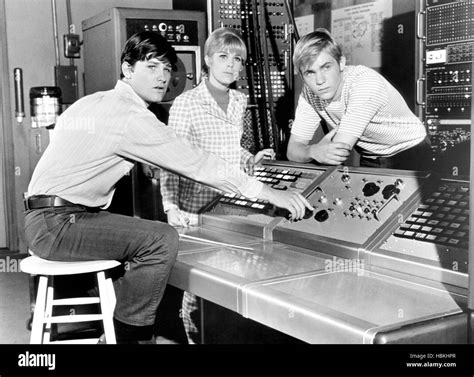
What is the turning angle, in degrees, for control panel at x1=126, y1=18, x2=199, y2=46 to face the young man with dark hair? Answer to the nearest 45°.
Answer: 0° — it already faces them

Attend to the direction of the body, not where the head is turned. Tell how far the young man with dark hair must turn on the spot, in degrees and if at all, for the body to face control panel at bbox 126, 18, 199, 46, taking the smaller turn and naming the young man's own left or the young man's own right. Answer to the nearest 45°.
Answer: approximately 90° to the young man's own left

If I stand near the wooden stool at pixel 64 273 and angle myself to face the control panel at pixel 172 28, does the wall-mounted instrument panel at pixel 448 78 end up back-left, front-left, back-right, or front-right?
front-right

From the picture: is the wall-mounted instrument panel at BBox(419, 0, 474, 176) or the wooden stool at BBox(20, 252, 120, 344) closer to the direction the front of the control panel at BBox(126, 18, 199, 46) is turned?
the wooden stool

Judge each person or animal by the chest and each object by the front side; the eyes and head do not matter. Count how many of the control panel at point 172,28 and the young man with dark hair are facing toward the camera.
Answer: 1

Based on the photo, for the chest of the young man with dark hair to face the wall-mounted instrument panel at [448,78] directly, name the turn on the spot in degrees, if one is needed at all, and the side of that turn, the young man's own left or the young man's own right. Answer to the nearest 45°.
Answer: approximately 45° to the young man's own left

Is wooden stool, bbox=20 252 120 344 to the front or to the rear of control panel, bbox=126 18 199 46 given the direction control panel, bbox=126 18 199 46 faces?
to the front

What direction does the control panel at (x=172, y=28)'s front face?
toward the camera

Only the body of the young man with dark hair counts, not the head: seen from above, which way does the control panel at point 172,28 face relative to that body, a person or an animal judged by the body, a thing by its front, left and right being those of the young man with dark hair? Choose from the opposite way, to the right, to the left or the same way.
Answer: to the right

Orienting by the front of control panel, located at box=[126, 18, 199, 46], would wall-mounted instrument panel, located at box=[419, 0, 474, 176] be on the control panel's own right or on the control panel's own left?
on the control panel's own left

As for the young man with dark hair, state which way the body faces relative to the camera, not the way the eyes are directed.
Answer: to the viewer's right
